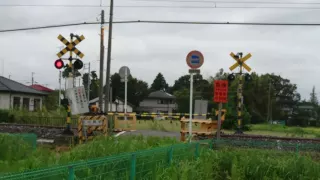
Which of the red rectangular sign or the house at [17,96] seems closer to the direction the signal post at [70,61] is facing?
the red rectangular sign

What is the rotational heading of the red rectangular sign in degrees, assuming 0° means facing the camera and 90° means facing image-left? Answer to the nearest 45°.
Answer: approximately 0°

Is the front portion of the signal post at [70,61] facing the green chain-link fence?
yes

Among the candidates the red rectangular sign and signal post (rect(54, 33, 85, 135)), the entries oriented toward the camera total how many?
2

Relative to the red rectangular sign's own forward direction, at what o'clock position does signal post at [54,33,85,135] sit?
The signal post is roughly at 4 o'clock from the red rectangular sign.

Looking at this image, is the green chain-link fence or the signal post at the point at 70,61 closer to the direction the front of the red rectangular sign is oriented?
the green chain-link fence

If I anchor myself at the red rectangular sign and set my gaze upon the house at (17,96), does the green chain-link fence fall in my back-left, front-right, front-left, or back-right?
back-left

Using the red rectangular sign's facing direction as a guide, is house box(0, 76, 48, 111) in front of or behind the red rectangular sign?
behind

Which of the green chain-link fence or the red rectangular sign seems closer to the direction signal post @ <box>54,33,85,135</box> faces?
the green chain-link fence
